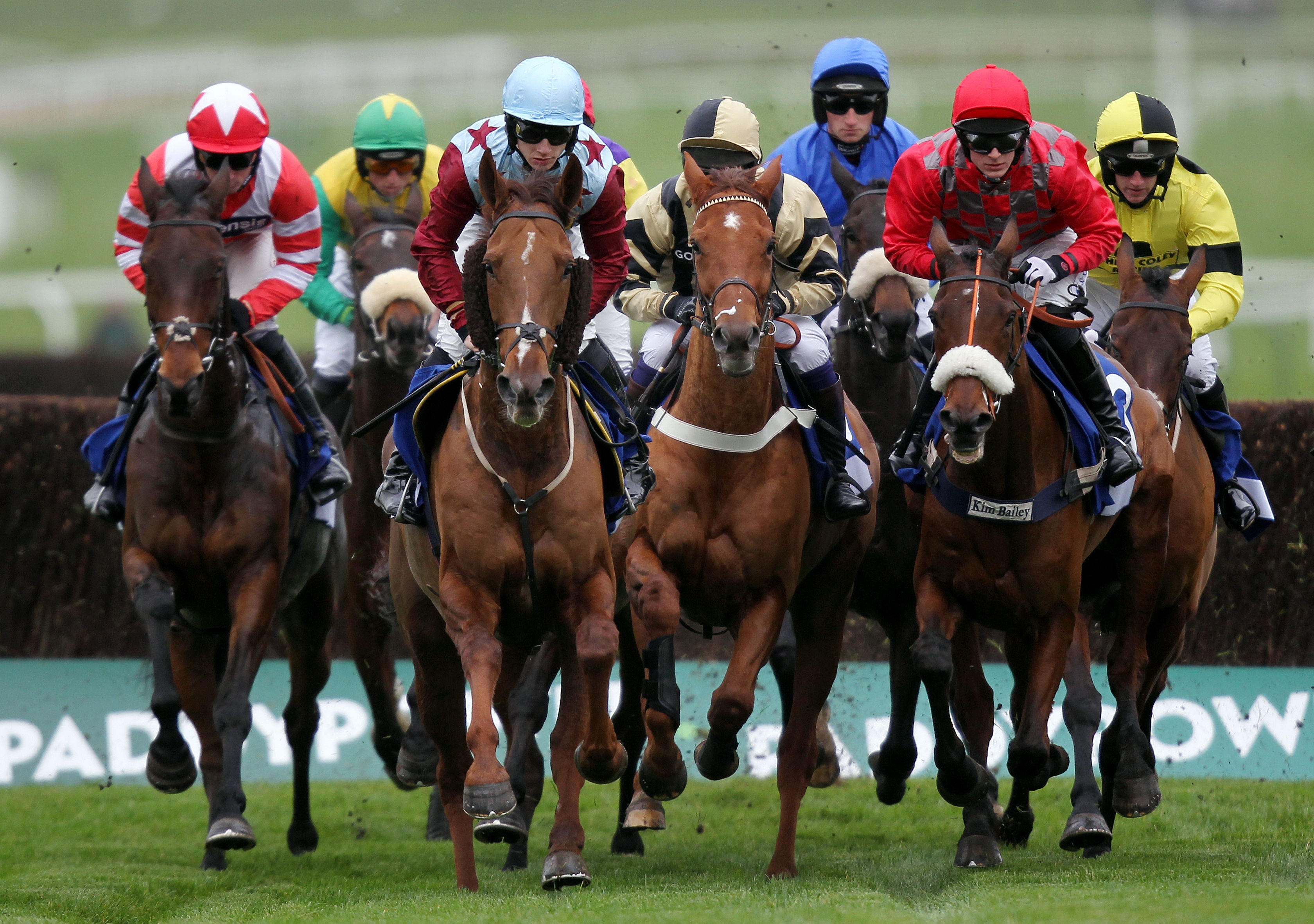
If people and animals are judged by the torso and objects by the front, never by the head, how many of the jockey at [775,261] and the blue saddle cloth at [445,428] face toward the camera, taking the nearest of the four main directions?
2

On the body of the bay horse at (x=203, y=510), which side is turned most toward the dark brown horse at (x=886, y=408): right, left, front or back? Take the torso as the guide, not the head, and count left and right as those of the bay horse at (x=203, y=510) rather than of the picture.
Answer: left

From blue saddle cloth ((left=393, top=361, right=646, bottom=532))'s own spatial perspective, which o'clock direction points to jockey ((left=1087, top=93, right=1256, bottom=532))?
The jockey is roughly at 8 o'clock from the blue saddle cloth.

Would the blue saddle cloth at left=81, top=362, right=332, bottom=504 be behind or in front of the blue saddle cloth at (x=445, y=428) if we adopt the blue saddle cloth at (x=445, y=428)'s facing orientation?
behind

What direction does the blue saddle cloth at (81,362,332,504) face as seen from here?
toward the camera

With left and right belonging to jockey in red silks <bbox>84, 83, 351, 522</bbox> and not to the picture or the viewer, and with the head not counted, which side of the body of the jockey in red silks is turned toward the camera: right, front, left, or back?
front

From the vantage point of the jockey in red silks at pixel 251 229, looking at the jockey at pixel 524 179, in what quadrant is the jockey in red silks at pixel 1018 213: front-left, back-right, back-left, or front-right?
front-left

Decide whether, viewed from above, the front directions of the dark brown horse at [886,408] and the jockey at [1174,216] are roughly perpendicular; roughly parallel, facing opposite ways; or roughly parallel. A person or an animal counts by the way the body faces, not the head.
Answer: roughly parallel

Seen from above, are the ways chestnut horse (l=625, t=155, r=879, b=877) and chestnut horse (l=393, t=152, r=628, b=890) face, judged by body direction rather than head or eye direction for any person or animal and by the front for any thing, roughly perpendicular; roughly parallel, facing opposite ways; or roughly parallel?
roughly parallel

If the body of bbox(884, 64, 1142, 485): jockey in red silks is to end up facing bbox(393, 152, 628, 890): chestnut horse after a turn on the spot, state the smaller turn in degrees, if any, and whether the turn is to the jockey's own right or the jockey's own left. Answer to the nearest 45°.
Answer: approximately 45° to the jockey's own right

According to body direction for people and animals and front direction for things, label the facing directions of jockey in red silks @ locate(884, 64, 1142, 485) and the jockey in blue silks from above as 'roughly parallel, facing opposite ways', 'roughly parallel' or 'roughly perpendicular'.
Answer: roughly parallel

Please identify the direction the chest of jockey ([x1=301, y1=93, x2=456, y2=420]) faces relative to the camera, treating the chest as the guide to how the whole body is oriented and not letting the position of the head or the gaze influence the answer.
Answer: toward the camera
